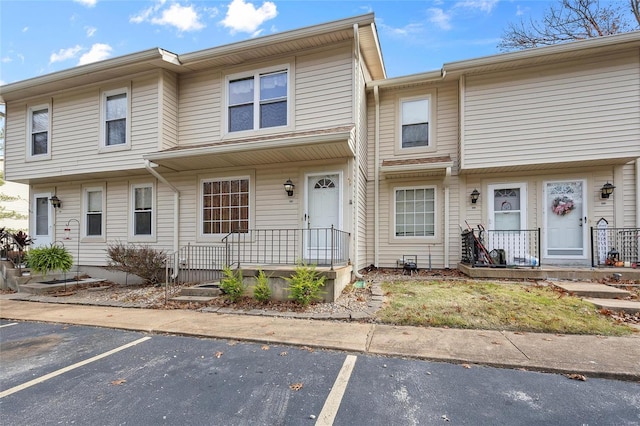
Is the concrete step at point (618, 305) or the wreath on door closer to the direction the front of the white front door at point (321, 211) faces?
the concrete step

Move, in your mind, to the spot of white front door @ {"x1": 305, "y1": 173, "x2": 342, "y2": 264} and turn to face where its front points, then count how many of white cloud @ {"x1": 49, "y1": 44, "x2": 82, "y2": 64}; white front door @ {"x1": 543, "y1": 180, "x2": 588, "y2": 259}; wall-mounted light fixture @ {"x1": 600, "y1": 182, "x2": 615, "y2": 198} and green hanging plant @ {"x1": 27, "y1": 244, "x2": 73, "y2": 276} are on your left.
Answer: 2

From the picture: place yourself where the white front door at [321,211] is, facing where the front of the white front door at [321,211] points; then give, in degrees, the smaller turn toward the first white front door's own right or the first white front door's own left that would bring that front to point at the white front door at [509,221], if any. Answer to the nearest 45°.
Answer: approximately 90° to the first white front door's own left

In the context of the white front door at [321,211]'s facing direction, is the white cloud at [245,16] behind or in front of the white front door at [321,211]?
behind

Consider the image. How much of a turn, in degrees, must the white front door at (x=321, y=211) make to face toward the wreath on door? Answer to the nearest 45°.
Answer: approximately 90° to its left

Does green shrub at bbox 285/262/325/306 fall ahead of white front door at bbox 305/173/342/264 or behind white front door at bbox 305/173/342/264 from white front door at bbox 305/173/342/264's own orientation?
ahead

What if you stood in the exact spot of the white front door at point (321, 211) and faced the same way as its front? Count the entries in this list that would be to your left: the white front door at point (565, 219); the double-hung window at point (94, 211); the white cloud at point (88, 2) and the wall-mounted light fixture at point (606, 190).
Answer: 2

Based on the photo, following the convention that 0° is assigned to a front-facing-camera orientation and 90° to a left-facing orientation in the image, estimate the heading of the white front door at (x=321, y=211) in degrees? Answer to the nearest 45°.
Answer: approximately 0°

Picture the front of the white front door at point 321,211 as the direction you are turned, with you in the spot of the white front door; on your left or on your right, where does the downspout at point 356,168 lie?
on your left

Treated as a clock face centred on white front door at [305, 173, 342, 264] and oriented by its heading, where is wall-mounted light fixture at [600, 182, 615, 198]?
The wall-mounted light fixture is roughly at 9 o'clock from the white front door.
